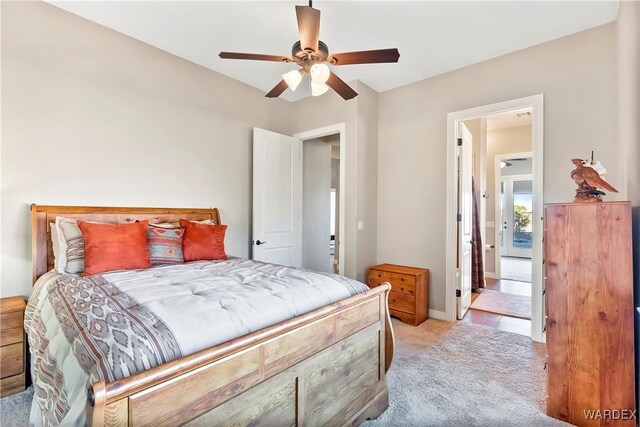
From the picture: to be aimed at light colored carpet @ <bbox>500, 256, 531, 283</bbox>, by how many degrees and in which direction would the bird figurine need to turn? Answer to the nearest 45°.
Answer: approximately 90° to its right

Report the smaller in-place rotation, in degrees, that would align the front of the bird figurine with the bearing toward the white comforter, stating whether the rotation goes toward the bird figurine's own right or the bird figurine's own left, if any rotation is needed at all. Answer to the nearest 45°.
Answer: approximately 45° to the bird figurine's own left

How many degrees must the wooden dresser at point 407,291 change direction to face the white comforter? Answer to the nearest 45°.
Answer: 0° — it already faces it

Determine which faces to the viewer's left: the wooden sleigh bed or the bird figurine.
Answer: the bird figurine

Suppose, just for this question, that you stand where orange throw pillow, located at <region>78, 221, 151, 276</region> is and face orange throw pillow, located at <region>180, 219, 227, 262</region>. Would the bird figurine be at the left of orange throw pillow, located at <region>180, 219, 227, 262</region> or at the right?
right

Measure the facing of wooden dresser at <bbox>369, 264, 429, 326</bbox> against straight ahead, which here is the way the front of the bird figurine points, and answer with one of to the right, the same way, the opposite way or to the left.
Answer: to the left

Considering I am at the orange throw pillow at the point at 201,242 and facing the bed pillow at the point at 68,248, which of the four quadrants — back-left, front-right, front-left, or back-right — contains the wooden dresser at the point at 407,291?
back-left

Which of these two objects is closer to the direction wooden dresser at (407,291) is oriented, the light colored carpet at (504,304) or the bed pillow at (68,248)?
the bed pillow

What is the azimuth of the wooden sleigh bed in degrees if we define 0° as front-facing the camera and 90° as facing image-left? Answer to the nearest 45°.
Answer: approximately 315°

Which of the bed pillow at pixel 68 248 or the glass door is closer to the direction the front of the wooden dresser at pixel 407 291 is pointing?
the bed pillow

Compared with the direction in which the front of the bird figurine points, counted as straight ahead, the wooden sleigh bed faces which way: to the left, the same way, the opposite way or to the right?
the opposite way

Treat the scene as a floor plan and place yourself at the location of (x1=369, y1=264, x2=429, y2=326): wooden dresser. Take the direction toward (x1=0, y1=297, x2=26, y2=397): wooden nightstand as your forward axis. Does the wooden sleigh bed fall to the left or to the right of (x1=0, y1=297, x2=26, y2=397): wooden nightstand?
left

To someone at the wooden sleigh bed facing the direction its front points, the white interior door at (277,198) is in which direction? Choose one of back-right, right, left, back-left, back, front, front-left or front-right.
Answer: back-left

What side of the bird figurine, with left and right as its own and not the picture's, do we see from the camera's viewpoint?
left

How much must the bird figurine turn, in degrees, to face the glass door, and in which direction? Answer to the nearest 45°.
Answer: approximately 90° to its right

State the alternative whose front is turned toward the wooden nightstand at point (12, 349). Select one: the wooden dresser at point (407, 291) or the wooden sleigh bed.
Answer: the wooden dresser at point (407, 291)
